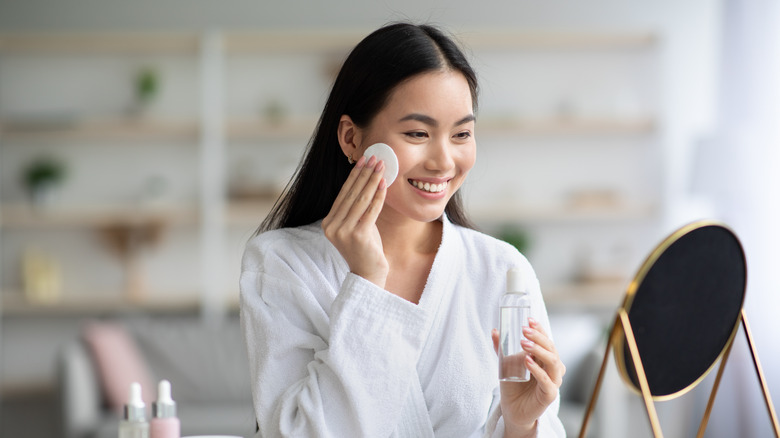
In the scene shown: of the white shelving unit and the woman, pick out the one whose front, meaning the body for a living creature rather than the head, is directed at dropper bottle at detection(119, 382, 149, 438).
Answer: the white shelving unit

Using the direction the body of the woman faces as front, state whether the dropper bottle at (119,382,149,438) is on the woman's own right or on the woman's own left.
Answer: on the woman's own right

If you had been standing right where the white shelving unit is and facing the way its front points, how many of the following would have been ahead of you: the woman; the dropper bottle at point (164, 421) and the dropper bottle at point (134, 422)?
3

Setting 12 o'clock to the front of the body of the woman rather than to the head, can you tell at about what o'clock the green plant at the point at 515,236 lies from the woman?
The green plant is roughly at 8 o'clock from the woman.

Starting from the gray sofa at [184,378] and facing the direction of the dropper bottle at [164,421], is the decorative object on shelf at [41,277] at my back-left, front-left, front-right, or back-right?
back-right

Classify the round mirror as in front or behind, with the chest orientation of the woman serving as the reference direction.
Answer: in front

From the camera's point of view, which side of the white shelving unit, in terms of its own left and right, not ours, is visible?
front

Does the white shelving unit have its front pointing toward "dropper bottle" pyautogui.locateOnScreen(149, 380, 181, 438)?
yes

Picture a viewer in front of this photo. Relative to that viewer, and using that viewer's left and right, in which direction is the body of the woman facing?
facing the viewer and to the right of the viewer

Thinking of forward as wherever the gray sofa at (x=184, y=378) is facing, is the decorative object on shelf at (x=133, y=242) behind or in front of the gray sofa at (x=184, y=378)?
behind

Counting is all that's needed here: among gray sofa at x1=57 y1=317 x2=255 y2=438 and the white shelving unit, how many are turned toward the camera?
2

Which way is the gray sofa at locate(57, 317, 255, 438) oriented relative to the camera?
toward the camera
